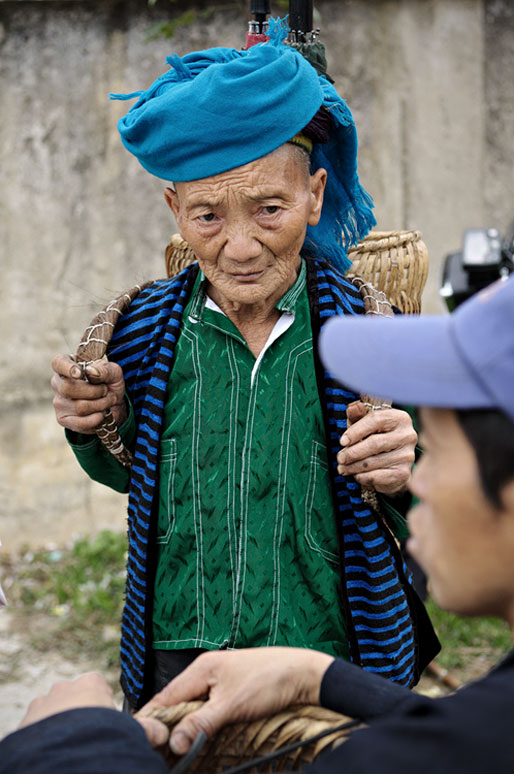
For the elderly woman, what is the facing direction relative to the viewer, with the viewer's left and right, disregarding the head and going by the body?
facing the viewer

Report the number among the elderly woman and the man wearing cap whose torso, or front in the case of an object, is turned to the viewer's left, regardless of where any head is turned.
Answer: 1

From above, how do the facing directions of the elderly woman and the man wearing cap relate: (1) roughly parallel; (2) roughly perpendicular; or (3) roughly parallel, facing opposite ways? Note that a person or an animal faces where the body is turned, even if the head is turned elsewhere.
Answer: roughly perpendicular

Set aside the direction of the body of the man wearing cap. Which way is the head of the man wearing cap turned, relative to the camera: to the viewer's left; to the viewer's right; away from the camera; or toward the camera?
to the viewer's left

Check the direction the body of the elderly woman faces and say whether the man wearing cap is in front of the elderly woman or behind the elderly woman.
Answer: in front

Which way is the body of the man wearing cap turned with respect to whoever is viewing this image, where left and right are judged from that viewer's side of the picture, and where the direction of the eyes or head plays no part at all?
facing to the left of the viewer

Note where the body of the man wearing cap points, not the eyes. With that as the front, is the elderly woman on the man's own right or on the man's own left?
on the man's own right

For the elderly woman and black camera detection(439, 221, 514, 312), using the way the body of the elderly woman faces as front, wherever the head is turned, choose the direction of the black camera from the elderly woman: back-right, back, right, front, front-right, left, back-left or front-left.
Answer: back-left

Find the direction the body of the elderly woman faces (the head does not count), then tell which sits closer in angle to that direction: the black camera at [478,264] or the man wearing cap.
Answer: the man wearing cap
